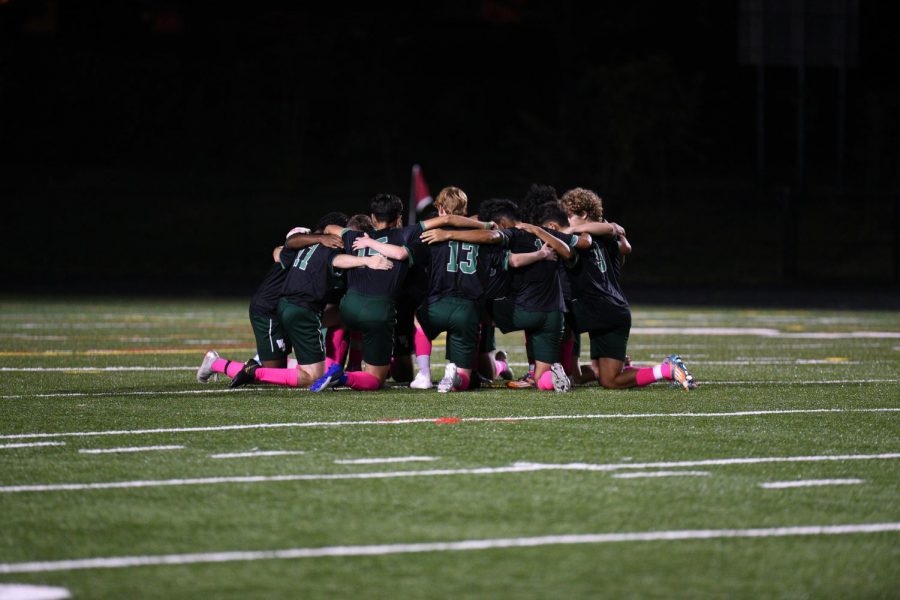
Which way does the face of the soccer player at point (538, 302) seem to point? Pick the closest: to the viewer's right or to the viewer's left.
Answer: to the viewer's left

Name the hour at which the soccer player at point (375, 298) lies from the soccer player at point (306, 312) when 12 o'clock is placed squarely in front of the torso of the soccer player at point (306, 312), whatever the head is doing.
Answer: the soccer player at point (375, 298) is roughly at 2 o'clock from the soccer player at point (306, 312).

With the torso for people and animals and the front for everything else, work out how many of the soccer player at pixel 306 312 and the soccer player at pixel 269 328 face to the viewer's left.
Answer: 0

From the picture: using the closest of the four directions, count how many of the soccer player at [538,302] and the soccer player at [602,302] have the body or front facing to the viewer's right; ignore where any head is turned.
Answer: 0

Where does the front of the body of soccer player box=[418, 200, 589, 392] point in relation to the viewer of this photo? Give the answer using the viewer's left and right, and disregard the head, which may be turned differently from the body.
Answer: facing away from the viewer and to the left of the viewer

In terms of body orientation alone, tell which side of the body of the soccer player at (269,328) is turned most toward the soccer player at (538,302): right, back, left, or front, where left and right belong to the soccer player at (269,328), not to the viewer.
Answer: front

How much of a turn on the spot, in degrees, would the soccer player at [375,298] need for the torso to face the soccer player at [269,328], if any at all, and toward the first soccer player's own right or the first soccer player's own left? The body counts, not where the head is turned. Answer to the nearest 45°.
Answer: approximately 90° to the first soccer player's own left

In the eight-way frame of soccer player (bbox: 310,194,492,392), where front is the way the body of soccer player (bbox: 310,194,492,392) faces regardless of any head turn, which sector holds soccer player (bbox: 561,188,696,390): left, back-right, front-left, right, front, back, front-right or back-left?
front-right

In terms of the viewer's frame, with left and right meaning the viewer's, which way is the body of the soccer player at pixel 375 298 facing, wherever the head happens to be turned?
facing away from the viewer and to the right of the viewer

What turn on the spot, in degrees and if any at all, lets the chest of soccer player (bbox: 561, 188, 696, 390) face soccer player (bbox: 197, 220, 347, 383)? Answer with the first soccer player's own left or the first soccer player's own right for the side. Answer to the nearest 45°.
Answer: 0° — they already face them
